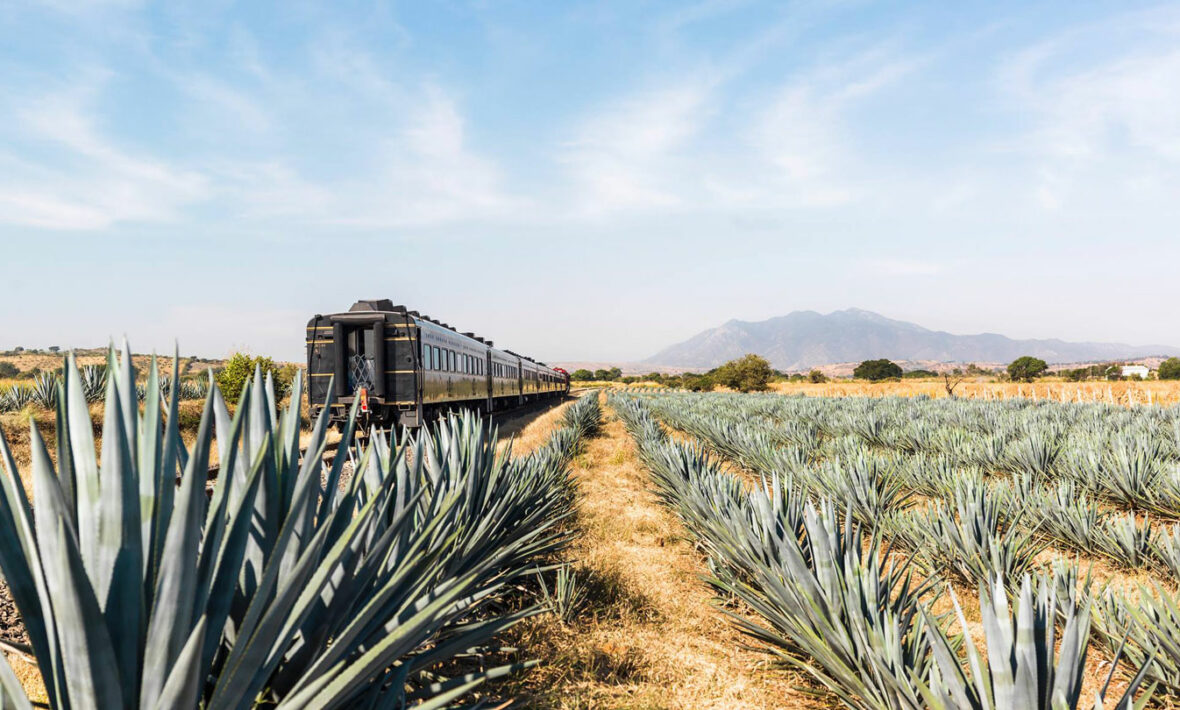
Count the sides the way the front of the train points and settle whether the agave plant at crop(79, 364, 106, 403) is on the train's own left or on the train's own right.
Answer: on the train's own left

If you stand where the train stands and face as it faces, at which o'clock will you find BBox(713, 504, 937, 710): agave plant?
The agave plant is roughly at 6 o'clock from the train.

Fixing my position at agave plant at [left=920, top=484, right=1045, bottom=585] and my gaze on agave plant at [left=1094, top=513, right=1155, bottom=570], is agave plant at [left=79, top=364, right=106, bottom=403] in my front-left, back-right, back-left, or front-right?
back-left

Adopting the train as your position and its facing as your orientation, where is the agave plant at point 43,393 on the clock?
The agave plant is roughly at 8 o'clock from the train.

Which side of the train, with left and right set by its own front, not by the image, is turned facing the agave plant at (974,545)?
back

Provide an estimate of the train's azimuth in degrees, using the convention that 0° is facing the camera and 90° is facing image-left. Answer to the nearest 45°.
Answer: approximately 225°
